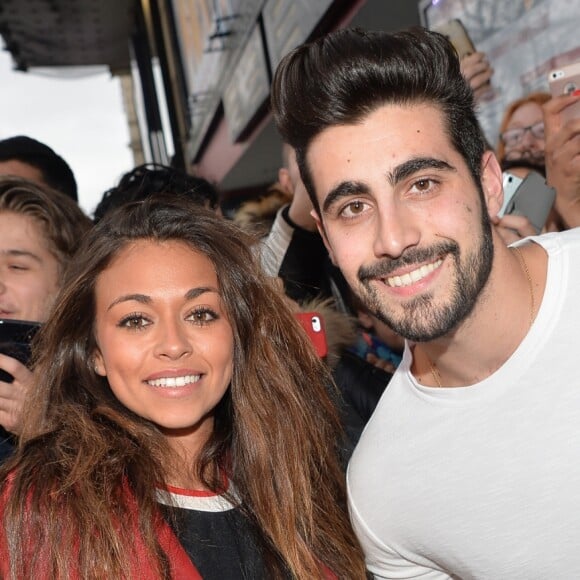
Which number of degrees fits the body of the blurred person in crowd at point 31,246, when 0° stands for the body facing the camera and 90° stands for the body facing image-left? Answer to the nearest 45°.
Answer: approximately 45°

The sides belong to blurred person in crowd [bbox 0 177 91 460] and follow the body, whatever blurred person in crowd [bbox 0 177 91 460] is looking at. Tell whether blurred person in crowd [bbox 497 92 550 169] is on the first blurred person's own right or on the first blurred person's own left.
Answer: on the first blurred person's own left

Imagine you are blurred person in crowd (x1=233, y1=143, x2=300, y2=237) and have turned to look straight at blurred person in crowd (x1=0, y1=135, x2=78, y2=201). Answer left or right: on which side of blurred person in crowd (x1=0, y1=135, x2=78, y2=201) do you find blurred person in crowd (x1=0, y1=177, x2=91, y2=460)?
left

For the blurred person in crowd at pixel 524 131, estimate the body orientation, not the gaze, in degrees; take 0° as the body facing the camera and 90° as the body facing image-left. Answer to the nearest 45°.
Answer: approximately 0°

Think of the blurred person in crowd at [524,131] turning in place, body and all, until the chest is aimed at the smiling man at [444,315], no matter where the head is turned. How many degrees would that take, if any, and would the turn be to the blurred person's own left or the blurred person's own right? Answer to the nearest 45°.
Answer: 0° — they already face them

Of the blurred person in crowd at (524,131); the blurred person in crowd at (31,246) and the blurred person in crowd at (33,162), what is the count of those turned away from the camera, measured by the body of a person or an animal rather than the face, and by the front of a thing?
0

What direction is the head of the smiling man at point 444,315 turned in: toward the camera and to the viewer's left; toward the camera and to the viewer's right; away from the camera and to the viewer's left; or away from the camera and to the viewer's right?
toward the camera and to the viewer's left

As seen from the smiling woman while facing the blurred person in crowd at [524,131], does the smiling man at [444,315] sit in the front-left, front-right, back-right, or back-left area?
front-right

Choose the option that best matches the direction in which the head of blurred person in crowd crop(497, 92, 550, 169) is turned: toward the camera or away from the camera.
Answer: toward the camera

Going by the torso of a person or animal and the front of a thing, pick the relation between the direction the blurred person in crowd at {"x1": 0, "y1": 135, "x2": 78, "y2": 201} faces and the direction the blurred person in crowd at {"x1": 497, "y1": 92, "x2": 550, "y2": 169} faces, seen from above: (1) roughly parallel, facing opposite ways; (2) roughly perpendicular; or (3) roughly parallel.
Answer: roughly parallel

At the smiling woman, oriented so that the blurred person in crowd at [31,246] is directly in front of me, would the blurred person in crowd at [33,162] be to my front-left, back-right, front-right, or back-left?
front-right

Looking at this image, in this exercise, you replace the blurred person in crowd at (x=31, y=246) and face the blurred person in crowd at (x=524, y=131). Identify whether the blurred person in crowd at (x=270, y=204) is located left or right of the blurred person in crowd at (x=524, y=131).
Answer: left

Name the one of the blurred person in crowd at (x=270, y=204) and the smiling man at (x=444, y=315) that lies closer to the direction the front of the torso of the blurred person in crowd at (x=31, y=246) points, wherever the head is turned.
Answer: the smiling man

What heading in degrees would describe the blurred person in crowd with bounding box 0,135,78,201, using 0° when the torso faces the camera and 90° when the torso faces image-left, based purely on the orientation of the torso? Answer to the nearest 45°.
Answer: approximately 45°

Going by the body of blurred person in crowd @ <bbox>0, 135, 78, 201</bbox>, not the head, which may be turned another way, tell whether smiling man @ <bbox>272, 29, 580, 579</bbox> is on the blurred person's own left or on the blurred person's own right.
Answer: on the blurred person's own left
